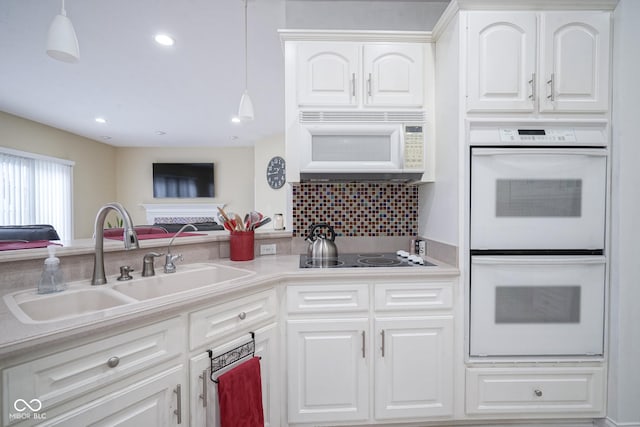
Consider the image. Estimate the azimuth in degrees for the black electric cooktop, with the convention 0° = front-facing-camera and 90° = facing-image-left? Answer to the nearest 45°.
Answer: approximately 0°

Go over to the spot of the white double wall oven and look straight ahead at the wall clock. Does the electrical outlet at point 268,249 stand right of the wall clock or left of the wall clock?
left

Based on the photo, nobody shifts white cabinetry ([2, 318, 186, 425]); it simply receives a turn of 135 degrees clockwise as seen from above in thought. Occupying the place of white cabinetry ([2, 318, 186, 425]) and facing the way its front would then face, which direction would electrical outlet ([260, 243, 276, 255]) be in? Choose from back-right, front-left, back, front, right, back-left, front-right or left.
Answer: back-right

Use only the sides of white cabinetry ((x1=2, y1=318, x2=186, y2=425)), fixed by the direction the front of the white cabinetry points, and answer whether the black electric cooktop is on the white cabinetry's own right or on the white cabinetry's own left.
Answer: on the white cabinetry's own left

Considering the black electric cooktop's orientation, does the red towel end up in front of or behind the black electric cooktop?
in front

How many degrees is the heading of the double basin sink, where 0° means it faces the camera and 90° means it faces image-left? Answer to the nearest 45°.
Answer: approximately 315°

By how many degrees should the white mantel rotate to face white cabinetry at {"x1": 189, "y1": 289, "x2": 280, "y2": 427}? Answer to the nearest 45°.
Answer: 0° — it already faces it

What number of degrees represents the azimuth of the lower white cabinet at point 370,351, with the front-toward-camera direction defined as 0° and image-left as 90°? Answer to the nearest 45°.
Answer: approximately 0°
